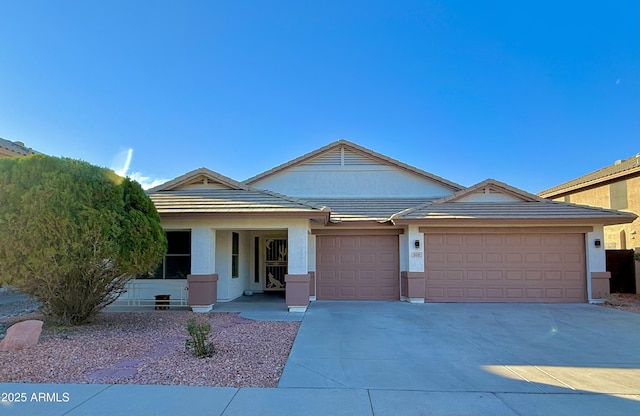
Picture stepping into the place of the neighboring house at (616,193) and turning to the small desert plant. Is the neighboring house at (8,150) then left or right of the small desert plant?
right

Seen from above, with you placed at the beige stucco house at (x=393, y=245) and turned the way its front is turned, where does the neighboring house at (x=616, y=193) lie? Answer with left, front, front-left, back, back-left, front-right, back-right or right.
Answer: back-left

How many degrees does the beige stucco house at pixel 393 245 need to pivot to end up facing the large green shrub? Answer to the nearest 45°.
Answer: approximately 45° to its right

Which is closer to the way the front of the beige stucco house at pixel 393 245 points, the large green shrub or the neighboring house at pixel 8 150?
the large green shrub

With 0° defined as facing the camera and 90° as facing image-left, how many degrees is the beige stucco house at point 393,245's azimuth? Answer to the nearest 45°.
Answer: approximately 0°

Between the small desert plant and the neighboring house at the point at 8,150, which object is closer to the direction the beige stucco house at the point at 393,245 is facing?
the small desert plant

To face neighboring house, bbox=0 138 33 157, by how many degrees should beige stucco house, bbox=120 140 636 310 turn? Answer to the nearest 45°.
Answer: approximately 90° to its right

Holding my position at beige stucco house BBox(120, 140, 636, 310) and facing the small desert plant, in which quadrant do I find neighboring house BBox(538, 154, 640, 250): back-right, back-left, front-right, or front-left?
back-left
